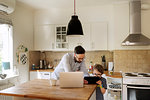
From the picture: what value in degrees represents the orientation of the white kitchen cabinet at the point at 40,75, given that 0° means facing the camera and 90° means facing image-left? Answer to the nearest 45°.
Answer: approximately 0°

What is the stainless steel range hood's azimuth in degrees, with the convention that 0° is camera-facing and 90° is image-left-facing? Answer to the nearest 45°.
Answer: approximately 0°

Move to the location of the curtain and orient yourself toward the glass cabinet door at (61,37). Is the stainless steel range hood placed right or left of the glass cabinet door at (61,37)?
right

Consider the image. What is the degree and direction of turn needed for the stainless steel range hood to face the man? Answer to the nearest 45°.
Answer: approximately 45° to its right

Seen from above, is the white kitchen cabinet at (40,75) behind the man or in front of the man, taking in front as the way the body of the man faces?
behind

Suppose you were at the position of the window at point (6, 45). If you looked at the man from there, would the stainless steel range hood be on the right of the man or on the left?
left

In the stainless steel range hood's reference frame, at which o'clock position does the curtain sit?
The curtain is roughly at 2 o'clock from the stainless steel range hood.

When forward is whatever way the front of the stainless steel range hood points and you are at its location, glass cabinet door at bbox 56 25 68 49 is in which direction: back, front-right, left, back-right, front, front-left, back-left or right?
right

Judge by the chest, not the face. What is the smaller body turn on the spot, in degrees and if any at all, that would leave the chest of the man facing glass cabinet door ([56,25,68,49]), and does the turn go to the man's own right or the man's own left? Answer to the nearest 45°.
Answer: approximately 135° to the man's own left

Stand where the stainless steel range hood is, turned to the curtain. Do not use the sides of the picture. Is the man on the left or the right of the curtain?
left

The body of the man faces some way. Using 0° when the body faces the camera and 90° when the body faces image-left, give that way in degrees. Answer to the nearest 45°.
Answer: approximately 315°

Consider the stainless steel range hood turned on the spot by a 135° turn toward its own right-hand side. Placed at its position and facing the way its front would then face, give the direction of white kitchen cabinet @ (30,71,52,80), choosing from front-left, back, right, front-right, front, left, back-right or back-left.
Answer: front-left

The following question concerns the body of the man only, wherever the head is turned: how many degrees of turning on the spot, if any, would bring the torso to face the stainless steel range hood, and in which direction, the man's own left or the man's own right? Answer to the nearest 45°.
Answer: approximately 90° to the man's own left
